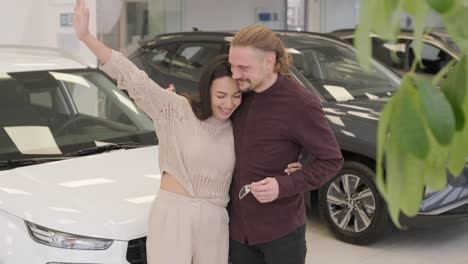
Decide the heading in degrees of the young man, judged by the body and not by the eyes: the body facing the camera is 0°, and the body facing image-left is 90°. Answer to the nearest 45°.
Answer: approximately 45°
